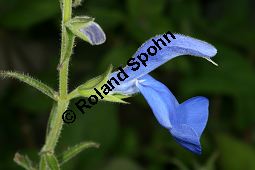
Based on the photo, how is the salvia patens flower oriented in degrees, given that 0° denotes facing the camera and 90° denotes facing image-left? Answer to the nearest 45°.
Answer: approximately 270°
